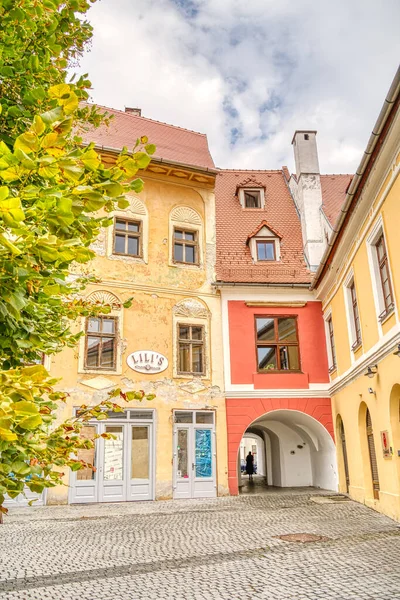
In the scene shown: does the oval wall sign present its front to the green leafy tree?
yes

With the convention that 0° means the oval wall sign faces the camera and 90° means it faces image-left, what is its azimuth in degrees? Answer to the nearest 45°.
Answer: approximately 0°

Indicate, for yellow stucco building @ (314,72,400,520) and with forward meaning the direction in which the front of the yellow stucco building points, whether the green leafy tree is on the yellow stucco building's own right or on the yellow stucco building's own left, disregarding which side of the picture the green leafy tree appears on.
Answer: on the yellow stucco building's own left

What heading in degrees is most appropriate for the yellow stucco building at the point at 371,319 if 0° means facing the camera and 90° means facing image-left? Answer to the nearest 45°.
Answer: approximately 90°

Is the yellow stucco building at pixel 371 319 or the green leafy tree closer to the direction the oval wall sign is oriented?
the green leafy tree

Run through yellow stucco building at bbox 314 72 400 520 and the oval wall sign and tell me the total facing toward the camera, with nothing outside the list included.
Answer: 1

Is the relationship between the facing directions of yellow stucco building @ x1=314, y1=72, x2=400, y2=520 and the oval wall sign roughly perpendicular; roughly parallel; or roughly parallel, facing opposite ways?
roughly perpendicular

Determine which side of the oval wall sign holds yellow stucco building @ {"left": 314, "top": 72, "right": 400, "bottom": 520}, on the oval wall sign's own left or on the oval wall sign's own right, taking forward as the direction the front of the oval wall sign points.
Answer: on the oval wall sign's own left

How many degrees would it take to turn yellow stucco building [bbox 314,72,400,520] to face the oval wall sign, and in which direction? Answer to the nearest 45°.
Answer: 0° — it already faces it
